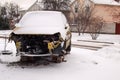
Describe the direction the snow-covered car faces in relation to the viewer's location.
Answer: facing the viewer

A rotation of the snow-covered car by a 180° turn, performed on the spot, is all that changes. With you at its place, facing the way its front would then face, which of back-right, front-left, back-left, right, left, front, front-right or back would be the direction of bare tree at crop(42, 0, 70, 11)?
front

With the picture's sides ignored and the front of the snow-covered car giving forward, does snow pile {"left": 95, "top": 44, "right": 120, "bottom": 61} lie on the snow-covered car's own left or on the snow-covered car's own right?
on the snow-covered car's own left
